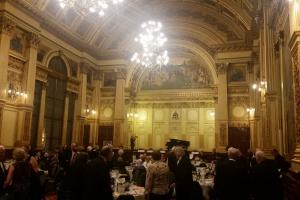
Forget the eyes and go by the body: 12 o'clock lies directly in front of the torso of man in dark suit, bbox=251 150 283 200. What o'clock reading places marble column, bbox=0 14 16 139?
The marble column is roughly at 11 o'clock from the man in dark suit.

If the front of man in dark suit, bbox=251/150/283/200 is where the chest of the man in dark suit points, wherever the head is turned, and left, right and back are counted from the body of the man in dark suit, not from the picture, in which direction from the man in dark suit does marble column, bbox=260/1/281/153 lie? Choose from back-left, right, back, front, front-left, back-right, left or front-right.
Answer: front-right

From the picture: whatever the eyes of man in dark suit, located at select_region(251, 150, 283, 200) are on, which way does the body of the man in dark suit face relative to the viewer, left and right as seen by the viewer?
facing away from the viewer and to the left of the viewer

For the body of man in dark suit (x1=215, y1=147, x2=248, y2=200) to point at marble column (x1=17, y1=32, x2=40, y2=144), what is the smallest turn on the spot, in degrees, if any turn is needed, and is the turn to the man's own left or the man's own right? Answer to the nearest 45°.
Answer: approximately 45° to the man's own left

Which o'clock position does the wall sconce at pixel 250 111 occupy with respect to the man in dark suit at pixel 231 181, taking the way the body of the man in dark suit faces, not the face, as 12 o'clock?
The wall sconce is roughly at 12 o'clock from the man in dark suit.

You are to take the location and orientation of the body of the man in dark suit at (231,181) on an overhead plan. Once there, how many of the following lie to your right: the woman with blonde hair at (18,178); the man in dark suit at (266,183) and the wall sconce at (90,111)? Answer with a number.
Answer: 1

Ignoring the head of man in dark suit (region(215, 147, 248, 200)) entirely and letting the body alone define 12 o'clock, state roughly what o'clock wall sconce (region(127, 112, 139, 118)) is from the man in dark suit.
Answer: The wall sconce is roughly at 11 o'clock from the man in dark suit.

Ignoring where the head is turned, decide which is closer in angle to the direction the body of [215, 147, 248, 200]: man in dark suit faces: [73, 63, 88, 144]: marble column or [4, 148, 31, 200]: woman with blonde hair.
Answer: the marble column

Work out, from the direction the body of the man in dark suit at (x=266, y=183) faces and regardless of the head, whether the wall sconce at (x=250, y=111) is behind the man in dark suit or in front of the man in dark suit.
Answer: in front

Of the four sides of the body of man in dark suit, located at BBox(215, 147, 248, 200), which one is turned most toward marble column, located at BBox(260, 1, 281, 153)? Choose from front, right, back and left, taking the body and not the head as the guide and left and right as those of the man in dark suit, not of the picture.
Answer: front

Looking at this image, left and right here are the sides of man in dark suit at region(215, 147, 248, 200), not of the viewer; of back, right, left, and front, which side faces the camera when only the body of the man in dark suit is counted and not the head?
back

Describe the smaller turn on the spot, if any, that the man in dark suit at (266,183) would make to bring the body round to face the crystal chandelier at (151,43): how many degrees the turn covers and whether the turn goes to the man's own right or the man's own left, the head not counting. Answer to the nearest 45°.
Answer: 0° — they already face it

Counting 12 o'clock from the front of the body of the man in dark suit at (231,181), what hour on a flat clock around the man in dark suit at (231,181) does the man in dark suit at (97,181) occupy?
the man in dark suit at (97,181) is roughly at 8 o'clock from the man in dark suit at (231,181).

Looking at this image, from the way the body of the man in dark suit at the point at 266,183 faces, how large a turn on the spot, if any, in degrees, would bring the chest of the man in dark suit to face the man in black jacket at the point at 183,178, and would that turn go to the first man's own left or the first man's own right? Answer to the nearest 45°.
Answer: approximately 45° to the first man's own left

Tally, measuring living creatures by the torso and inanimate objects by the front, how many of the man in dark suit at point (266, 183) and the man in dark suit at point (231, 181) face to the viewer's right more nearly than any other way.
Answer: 0
